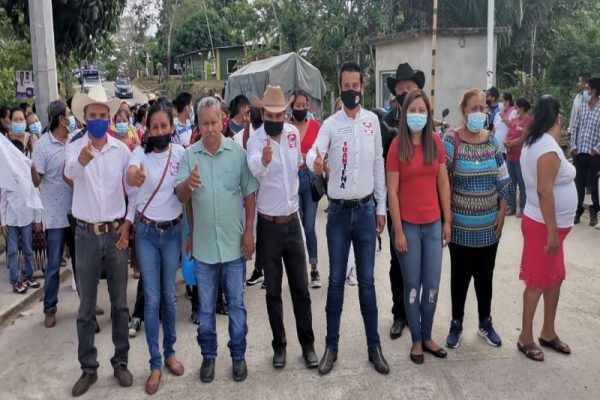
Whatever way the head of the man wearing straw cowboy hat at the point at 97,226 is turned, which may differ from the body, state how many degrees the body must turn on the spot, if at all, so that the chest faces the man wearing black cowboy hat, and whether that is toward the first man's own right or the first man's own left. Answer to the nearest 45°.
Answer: approximately 90° to the first man's own left

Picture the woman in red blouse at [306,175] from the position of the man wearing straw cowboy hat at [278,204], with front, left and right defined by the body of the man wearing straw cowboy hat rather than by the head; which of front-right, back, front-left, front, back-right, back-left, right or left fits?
back

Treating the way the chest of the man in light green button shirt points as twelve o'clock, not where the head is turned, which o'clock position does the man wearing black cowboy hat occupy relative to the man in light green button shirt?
The man wearing black cowboy hat is roughly at 8 o'clock from the man in light green button shirt.

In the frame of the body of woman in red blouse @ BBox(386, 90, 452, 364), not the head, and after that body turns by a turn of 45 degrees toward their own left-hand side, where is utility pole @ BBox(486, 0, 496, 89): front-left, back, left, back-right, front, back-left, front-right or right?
back-left

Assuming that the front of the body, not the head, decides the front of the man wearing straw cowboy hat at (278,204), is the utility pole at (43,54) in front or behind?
behind

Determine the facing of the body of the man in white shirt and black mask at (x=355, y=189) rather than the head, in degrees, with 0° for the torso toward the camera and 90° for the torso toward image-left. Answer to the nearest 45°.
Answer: approximately 0°
